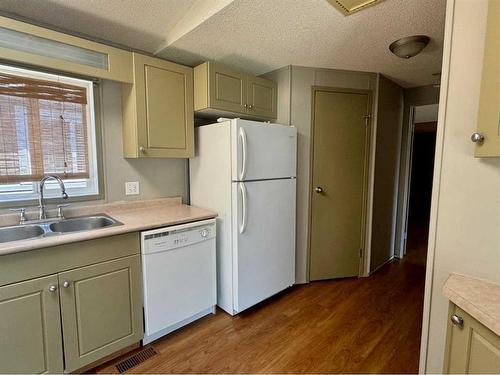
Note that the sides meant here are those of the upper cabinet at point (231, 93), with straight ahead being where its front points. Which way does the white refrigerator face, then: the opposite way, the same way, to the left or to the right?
the same way

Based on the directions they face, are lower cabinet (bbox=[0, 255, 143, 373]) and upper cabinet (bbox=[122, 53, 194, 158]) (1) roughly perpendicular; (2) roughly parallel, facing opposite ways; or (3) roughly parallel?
roughly parallel

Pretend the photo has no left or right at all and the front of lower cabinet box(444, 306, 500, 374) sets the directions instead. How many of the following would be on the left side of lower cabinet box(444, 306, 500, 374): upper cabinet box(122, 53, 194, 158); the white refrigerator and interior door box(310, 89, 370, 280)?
0

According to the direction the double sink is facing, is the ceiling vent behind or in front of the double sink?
in front

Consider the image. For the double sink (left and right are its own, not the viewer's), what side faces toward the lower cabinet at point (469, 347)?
front

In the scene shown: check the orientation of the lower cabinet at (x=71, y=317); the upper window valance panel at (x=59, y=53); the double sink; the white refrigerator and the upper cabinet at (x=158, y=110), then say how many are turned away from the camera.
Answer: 0

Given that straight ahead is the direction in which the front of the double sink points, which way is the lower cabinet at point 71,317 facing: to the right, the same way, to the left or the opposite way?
the same way

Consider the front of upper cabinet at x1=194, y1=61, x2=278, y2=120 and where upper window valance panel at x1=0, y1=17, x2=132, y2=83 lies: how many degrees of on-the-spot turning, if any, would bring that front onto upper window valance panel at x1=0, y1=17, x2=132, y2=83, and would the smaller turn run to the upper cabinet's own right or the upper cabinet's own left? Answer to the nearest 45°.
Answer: approximately 90° to the upper cabinet's own right

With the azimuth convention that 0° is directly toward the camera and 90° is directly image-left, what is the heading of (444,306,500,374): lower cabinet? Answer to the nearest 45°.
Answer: approximately 45°

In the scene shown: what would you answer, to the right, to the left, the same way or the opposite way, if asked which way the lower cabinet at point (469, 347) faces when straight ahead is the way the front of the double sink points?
the opposite way

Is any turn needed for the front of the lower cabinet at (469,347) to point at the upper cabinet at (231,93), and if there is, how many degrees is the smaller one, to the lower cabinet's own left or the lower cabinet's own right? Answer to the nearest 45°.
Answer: approximately 45° to the lower cabinet's own right

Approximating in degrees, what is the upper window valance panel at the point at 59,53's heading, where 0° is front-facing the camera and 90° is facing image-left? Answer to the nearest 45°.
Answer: approximately 315°

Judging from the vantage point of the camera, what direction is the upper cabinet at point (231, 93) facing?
facing the viewer and to the right of the viewer

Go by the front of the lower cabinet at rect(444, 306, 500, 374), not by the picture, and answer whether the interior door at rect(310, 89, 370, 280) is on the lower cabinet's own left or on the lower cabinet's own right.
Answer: on the lower cabinet's own right
